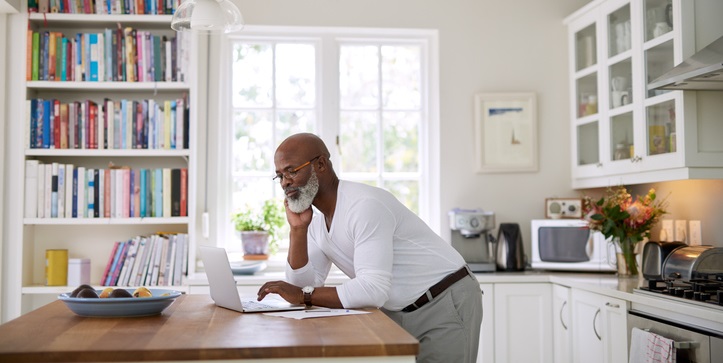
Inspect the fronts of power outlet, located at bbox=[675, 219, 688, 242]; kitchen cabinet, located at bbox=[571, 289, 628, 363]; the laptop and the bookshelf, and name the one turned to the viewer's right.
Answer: the laptop

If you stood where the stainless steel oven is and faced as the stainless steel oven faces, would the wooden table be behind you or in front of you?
in front

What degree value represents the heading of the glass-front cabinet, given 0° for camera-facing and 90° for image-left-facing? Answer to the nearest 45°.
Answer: approximately 45°

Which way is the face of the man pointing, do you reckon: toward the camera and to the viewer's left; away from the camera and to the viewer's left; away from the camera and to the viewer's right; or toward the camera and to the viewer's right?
toward the camera and to the viewer's left

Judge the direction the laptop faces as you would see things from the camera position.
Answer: facing to the right of the viewer

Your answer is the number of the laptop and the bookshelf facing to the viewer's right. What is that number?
1

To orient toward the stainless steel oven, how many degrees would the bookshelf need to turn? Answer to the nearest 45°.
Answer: approximately 45° to its left

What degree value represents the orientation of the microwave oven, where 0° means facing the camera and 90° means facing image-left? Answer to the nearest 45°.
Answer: approximately 0°

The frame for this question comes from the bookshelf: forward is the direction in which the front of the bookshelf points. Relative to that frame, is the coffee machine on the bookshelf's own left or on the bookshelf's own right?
on the bookshelf's own left

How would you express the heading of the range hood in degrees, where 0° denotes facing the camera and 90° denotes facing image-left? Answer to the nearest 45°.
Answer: approximately 45°

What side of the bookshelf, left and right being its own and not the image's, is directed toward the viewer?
front

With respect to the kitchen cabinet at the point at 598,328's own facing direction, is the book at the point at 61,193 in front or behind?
in front

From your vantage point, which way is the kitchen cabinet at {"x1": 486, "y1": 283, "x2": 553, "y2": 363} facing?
toward the camera

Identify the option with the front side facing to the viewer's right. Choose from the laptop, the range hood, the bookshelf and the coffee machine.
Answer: the laptop
